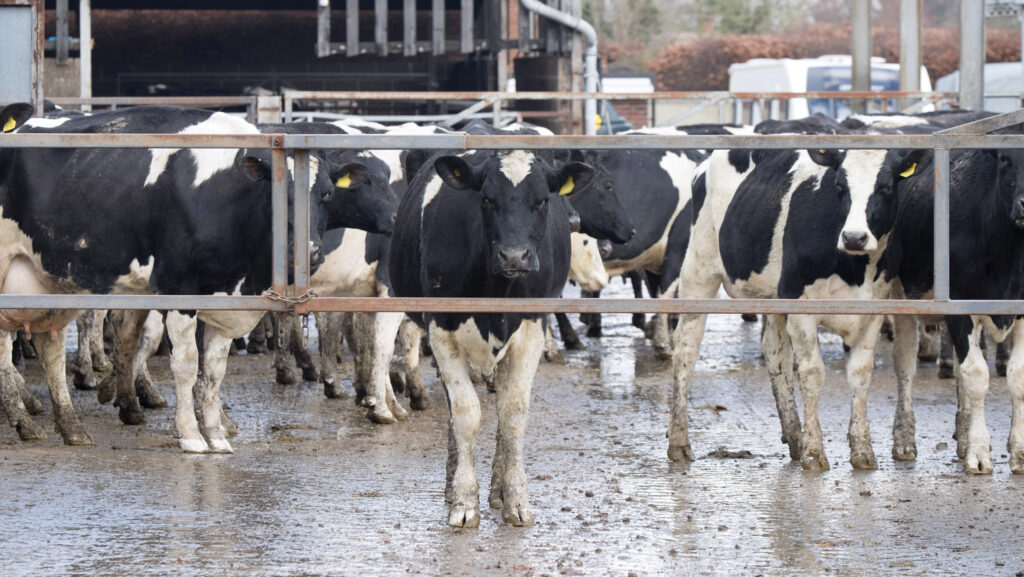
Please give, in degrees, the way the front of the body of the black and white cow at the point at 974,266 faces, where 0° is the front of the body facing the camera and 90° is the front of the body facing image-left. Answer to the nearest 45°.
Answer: approximately 315°

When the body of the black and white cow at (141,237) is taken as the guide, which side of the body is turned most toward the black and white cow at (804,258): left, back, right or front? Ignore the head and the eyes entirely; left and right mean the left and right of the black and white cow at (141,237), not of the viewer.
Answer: front

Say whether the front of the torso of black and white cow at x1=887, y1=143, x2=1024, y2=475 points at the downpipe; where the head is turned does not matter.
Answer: no

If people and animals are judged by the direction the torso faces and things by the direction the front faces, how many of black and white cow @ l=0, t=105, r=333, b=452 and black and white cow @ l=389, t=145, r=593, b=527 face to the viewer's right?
1

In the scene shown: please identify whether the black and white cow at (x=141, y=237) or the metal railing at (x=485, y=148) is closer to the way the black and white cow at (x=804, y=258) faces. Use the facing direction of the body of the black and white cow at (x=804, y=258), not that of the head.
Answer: the metal railing

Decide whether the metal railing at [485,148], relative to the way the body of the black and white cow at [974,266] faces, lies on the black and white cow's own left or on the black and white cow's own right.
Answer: on the black and white cow's own right

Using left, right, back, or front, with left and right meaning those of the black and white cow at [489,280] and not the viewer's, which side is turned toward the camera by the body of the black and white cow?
front

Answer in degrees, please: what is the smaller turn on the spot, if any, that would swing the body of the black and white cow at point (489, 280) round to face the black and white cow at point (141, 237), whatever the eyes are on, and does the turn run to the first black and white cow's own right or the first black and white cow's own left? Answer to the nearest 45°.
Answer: approximately 135° to the first black and white cow's own right

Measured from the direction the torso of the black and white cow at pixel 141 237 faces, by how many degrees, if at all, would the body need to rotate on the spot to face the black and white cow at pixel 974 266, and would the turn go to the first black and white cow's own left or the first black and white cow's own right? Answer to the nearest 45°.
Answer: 0° — it already faces it

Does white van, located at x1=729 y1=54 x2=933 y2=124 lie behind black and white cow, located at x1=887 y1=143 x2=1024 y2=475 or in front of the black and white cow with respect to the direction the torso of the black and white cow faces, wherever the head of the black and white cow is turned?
behind

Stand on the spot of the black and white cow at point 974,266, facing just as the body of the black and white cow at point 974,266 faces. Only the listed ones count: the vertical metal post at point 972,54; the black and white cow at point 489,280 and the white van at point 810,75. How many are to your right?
1

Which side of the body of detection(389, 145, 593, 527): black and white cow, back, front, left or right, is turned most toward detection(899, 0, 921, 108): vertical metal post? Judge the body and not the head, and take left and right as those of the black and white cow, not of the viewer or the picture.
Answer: back

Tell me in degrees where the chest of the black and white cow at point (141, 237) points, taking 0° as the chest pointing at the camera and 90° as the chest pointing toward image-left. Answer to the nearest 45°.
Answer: approximately 270°
